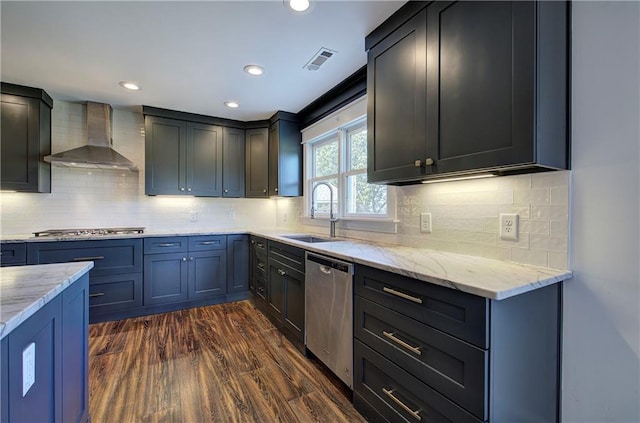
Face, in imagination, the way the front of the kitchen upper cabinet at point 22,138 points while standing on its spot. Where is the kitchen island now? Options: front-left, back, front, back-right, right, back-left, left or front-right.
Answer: front

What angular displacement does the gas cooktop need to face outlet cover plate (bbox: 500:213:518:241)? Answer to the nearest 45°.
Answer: approximately 45° to its left

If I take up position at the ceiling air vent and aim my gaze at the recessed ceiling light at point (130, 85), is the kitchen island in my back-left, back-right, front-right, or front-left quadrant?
front-left

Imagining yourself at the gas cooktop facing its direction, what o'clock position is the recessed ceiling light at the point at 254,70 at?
The recessed ceiling light is roughly at 11 o'clock from the gas cooktop.

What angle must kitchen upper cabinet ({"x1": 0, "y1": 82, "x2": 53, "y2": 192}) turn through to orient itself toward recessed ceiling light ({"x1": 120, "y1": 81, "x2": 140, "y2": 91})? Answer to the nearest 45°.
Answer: approximately 45° to its left

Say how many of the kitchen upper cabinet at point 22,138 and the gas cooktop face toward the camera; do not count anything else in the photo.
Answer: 2

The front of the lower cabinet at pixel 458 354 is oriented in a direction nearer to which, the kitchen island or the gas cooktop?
the kitchen island

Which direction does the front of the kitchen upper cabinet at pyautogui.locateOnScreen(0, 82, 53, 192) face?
toward the camera

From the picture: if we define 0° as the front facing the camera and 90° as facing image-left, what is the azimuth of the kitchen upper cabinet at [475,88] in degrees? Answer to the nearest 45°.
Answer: approximately 45°

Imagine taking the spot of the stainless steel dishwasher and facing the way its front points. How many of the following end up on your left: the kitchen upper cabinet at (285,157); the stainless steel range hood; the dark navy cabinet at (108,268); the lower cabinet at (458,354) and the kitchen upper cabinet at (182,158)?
1

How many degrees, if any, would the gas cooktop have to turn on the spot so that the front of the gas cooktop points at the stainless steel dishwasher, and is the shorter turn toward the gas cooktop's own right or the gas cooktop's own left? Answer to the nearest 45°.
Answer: approximately 45° to the gas cooktop's own left

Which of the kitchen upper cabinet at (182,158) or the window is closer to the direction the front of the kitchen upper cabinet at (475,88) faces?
the kitchen upper cabinet

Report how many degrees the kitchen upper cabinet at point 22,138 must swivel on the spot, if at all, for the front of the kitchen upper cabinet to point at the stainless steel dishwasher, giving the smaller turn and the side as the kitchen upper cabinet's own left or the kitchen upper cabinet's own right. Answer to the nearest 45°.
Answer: approximately 45° to the kitchen upper cabinet's own left

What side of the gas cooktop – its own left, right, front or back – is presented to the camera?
front

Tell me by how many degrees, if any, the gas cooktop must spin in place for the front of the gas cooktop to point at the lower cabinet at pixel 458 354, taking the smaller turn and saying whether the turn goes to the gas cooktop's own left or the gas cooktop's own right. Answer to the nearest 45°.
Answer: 0° — it already faces it

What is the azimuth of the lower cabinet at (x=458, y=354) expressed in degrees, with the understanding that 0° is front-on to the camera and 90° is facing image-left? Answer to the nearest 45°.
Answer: approximately 45°

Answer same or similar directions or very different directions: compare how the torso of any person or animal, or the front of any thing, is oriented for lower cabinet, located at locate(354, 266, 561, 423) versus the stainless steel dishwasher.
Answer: same or similar directions

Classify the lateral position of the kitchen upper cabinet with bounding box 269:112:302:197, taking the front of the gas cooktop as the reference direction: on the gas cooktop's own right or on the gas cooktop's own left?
on the gas cooktop's own left
